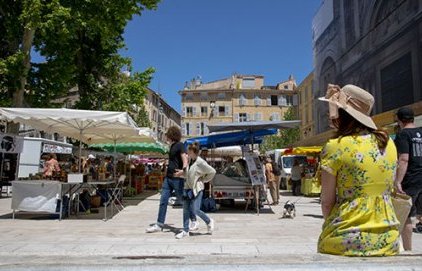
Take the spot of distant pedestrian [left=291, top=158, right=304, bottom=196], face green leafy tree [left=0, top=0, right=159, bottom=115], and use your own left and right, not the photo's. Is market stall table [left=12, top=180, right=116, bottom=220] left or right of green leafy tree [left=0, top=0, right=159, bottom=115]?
left

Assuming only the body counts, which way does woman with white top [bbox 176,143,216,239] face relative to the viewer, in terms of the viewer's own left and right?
facing to the left of the viewer

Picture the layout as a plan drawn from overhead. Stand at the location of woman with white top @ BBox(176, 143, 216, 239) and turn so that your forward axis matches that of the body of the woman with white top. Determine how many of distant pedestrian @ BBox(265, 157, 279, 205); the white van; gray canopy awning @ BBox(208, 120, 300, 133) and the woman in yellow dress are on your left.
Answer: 1

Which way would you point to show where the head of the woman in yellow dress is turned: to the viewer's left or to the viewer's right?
to the viewer's left

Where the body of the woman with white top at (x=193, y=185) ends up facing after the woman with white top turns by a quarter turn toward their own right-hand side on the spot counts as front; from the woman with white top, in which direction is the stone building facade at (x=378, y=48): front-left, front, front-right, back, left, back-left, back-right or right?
front-right
